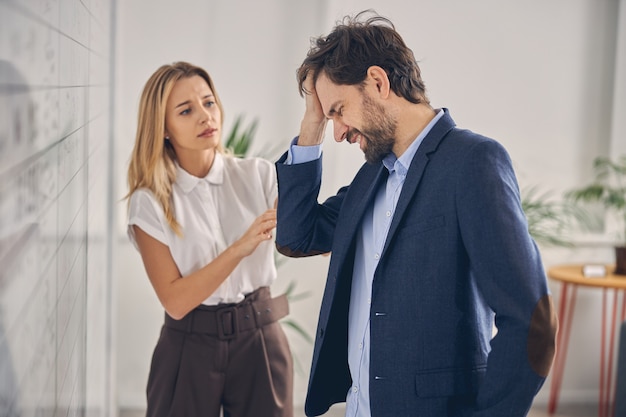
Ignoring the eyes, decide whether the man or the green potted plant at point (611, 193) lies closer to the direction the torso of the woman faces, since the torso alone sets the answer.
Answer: the man

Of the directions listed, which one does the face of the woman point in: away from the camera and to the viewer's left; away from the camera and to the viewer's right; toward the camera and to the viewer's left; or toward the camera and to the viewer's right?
toward the camera and to the viewer's right

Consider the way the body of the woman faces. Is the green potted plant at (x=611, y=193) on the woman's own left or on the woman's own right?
on the woman's own left

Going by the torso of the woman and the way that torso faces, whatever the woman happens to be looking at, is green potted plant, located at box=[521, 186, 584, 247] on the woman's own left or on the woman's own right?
on the woman's own left

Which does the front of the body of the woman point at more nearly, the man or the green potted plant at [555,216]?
the man

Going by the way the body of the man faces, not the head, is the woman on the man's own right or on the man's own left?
on the man's own right

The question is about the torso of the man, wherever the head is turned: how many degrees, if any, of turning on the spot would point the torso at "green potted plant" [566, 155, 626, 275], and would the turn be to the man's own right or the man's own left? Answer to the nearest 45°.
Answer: approximately 135° to the man's own right

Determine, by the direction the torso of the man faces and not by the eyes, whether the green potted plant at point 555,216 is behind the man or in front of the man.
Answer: behind

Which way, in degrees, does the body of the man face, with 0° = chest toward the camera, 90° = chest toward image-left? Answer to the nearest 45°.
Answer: approximately 45°

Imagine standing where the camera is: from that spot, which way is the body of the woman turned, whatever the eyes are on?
toward the camera
